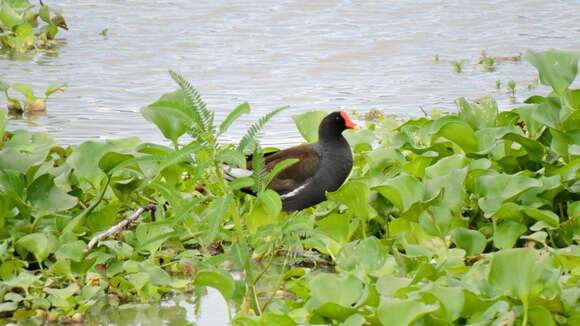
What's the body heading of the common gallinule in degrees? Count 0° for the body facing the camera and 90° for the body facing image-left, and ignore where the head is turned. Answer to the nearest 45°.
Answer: approximately 270°
